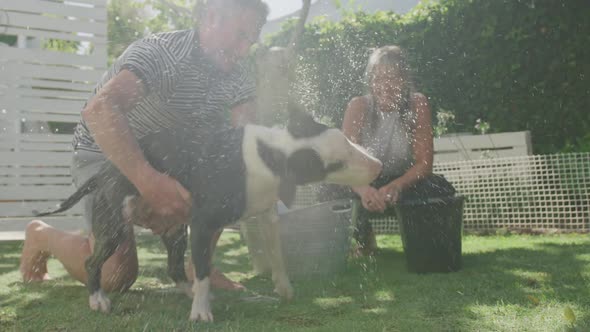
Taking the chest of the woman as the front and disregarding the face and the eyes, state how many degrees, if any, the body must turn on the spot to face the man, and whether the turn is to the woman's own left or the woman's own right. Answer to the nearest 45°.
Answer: approximately 45° to the woman's own right

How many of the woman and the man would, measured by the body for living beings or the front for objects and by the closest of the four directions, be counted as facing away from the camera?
0

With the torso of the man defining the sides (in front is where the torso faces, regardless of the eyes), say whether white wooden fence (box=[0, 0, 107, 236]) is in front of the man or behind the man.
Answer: behind

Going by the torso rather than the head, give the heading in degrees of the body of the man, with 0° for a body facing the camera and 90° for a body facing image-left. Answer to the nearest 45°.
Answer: approximately 315°

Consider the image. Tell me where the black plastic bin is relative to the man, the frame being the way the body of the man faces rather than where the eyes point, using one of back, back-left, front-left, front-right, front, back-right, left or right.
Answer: front-left

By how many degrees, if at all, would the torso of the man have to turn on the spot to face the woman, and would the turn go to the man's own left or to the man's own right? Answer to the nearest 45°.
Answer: approximately 45° to the man's own left

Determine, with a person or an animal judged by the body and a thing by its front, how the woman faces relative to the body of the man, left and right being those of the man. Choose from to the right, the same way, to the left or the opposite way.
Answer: to the right

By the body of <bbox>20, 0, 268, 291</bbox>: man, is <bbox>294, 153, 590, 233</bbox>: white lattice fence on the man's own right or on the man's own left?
on the man's own left

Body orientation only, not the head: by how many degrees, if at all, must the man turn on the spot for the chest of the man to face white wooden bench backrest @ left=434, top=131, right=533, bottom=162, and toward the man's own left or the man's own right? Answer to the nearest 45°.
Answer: approximately 90° to the man's own left

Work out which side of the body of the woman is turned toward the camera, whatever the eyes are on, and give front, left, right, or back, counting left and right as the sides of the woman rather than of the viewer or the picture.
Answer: front
